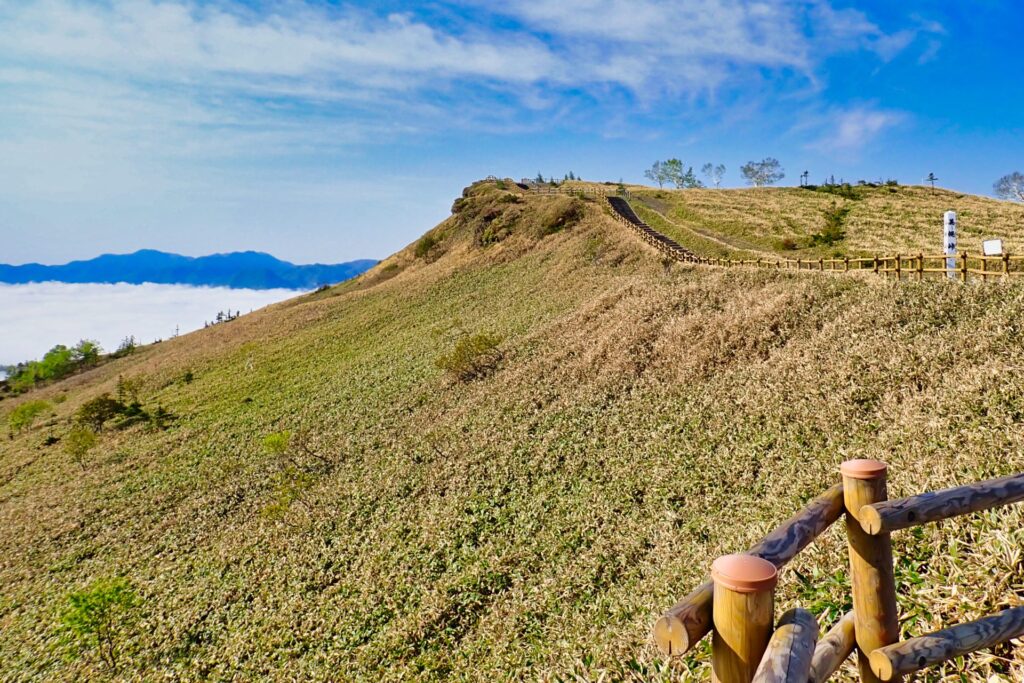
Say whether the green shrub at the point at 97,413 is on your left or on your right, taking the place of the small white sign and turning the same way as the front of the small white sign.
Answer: on your right

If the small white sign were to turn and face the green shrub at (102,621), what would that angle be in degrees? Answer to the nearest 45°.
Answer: approximately 45° to its right

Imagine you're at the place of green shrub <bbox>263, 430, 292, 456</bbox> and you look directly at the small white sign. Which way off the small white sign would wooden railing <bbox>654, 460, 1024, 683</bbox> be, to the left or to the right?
right

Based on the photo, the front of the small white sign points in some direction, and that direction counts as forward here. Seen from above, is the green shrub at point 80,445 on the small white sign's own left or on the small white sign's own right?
on the small white sign's own right

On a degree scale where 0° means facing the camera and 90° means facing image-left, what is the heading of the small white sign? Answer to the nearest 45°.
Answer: approximately 0°

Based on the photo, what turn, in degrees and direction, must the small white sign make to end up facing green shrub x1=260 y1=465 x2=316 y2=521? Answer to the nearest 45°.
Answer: approximately 45° to its right

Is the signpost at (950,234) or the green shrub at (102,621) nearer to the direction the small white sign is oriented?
the green shrub

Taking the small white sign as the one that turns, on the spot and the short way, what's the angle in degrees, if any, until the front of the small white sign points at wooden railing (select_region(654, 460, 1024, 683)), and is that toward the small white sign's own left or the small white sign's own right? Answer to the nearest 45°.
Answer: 0° — it already faces it
